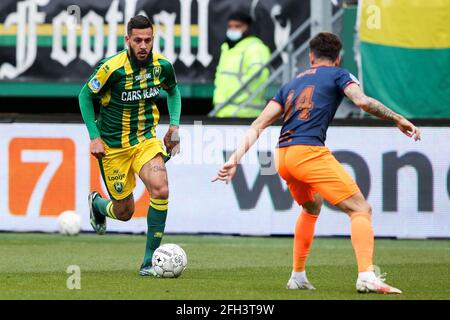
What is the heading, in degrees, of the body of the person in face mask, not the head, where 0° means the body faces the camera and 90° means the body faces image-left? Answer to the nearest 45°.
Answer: approximately 45°
